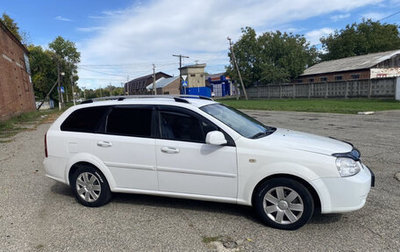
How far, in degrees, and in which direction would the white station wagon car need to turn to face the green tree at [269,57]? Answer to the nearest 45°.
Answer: approximately 90° to its left

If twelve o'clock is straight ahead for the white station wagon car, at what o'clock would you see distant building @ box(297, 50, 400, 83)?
The distant building is roughly at 10 o'clock from the white station wagon car.

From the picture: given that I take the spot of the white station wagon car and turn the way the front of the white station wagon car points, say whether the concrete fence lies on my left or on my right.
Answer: on my left

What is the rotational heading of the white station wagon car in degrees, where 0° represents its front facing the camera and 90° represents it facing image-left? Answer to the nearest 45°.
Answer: approximately 270°

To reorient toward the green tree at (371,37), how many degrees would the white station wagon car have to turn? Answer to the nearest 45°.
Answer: approximately 45° to its left

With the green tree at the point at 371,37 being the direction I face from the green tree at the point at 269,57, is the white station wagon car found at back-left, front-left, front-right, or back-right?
back-right
